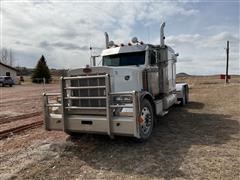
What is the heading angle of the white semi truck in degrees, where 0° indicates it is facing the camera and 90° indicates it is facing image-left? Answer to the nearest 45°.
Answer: approximately 45°
